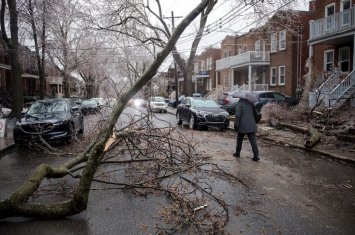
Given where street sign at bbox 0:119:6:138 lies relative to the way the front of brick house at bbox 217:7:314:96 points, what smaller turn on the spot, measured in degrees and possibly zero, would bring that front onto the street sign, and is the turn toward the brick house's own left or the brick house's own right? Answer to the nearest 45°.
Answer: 0° — it already faces it

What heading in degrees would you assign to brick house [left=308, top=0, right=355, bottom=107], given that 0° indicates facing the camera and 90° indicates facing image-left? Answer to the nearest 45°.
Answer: approximately 45°

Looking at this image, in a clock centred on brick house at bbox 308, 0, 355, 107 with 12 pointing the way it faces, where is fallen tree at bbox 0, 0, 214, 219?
The fallen tree is roughly at 11 o'clock from the brick house.

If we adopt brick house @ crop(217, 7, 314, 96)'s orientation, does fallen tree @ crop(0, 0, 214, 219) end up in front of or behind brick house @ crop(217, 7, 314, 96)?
in front

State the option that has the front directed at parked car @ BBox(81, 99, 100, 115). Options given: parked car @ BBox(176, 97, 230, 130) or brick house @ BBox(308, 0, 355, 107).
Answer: the brick house

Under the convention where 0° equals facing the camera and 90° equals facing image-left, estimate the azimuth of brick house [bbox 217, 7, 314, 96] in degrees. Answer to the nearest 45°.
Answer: approximately 45°

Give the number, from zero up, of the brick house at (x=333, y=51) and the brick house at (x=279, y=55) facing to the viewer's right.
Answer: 0

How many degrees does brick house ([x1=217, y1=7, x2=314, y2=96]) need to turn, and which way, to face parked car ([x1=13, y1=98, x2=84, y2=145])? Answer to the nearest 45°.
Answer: approximately 45° to its left

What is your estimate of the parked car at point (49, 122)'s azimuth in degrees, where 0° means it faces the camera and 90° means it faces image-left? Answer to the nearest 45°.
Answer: approximately 45°

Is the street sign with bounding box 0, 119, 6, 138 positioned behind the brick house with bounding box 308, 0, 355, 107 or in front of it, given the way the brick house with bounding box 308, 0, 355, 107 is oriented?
in front

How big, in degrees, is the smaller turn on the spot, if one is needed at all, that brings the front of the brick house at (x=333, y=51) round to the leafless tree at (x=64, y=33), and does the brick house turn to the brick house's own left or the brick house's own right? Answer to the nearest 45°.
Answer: approximately 45° to the brick house's own right

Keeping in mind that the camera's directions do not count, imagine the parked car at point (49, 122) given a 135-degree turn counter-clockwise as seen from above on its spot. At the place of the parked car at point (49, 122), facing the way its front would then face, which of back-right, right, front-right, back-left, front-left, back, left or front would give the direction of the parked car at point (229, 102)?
front-left

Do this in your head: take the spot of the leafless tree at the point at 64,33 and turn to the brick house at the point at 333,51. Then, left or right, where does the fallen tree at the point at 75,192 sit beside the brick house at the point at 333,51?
right

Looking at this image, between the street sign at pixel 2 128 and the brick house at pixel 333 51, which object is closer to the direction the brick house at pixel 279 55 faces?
the street sign

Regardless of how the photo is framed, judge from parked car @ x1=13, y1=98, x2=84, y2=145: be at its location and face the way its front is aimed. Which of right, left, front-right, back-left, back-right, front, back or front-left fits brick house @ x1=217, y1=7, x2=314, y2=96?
back

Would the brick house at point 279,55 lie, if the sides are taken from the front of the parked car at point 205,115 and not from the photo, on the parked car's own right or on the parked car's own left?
on the parked car's own left

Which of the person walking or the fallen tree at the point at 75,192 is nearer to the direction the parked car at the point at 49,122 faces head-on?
the fallen tree
